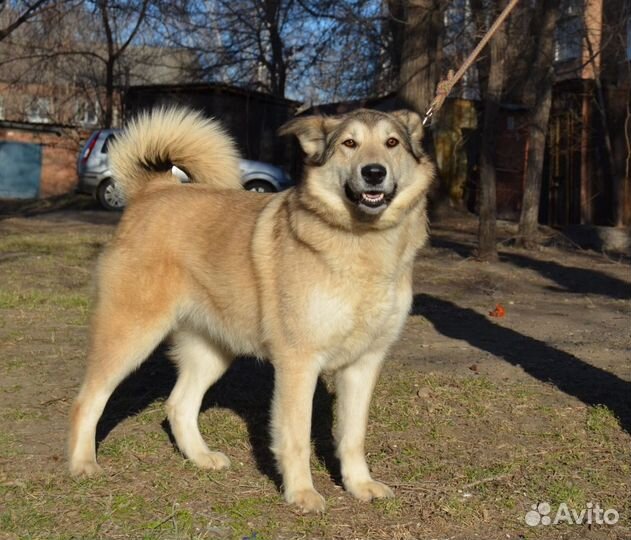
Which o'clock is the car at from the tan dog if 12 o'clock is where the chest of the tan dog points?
The car is roughly at 7 o'clock from the tan dog.

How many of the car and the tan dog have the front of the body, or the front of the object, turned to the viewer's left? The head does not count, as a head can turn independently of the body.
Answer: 0

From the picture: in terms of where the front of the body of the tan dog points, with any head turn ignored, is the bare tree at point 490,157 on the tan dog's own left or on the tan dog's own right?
on the tan dog's own left

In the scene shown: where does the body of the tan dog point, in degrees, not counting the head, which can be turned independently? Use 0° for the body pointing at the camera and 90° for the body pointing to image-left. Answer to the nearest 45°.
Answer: approximately 315°

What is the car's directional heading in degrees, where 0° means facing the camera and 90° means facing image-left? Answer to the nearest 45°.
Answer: approximately 270°

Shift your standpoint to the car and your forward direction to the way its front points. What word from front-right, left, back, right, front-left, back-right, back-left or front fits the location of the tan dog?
right
